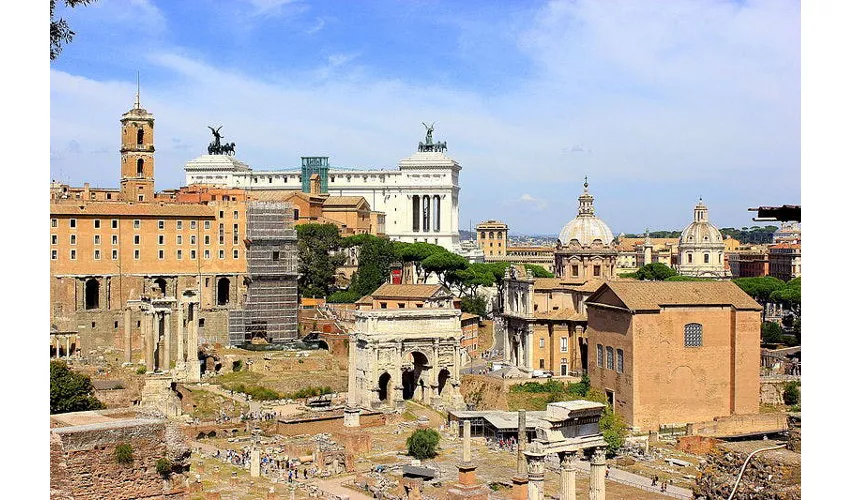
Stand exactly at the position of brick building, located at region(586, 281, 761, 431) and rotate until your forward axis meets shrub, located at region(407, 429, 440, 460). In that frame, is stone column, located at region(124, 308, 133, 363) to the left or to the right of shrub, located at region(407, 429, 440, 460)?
right

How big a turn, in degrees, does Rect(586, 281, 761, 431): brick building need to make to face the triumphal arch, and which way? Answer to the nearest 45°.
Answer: approximately 45° to its right

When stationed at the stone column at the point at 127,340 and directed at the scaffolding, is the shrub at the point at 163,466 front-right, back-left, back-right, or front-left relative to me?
back-right

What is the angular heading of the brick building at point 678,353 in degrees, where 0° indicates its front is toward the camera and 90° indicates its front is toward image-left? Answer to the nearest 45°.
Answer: approximately 45°

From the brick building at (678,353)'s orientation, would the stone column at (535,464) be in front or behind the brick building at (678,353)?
in front

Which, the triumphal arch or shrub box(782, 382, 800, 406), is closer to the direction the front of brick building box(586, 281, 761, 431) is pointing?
the triumphal arch

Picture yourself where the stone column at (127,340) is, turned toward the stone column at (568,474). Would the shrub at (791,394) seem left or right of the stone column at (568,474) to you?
left

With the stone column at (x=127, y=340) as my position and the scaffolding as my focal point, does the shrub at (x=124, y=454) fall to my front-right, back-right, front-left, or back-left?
back-right

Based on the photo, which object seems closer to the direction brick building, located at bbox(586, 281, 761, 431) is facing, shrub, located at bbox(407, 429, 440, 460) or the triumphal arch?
the shrub

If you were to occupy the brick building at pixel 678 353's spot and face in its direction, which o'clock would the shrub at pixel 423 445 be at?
The shrub is roughly at 12 o'clock from the brick building.

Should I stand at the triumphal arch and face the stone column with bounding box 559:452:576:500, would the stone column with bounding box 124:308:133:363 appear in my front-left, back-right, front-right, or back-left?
back-right

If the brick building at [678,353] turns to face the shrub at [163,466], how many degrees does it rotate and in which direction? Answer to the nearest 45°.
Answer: approximately 45° to its left
